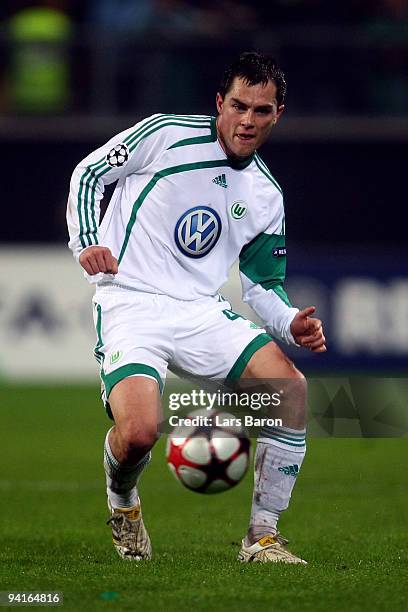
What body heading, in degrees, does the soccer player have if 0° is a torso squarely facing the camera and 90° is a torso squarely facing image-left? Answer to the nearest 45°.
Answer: approximately 0°
